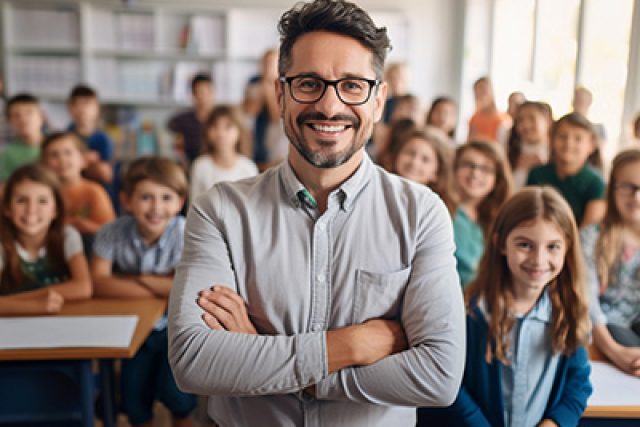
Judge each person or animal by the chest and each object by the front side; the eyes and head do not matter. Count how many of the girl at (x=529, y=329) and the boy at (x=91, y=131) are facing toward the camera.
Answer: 2

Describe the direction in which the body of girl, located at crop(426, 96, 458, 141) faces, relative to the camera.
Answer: toward the camera

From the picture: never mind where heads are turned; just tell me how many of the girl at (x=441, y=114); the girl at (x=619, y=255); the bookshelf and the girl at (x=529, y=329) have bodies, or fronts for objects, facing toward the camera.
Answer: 4

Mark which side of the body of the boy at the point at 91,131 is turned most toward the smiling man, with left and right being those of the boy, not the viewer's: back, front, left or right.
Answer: front

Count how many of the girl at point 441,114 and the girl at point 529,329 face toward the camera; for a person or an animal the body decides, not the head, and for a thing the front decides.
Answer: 2

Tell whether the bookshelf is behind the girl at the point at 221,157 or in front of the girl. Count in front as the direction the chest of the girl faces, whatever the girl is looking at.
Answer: behind

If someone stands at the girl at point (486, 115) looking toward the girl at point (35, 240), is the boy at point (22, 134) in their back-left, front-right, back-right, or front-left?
front-right

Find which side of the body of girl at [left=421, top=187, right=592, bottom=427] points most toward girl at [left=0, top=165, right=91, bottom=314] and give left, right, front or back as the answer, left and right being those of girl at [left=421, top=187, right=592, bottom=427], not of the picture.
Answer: right

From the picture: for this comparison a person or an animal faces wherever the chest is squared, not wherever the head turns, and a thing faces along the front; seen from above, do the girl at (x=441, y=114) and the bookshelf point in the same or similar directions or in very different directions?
same or similar directions

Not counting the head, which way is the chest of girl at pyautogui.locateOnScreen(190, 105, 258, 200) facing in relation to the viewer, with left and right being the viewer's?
facing the viewer

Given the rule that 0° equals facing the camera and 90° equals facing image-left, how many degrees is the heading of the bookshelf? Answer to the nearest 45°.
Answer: approximately 0°

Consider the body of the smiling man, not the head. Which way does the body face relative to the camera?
toward the camera

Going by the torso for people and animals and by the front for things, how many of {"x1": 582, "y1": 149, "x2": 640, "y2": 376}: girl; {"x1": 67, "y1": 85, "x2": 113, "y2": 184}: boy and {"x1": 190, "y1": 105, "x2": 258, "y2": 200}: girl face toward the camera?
3

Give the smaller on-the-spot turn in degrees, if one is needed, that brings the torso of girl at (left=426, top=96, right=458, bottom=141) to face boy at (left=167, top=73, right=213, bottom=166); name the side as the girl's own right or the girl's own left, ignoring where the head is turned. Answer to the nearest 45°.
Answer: approximately 90° to the girl's own right

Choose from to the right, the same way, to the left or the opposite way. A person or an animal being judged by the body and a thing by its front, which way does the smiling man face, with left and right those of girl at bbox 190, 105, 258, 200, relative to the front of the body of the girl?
the same way

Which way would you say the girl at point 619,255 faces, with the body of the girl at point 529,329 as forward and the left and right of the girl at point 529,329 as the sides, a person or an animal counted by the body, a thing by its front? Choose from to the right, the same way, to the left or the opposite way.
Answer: the same way

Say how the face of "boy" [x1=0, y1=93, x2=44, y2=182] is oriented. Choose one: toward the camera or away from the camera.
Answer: toward the camera

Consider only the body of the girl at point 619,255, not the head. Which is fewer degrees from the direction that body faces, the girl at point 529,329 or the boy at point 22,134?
the girl
